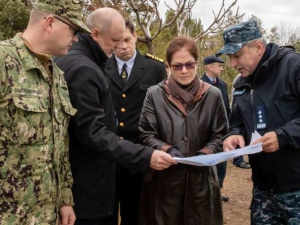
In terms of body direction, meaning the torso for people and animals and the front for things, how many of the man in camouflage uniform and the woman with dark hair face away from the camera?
0

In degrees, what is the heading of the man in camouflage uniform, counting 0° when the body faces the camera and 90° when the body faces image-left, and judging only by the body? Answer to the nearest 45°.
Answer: approximately 315°

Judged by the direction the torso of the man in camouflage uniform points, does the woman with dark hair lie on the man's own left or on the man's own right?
on the man's own left

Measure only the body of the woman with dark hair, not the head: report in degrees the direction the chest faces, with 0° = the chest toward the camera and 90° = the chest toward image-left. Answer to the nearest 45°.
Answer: approximately 0°

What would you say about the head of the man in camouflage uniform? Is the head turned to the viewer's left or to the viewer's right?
to the viewer's right

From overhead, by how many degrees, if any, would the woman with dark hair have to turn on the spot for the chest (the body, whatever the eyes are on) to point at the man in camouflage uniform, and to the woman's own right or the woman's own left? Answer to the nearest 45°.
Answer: approximately 45° to the woman's own right
